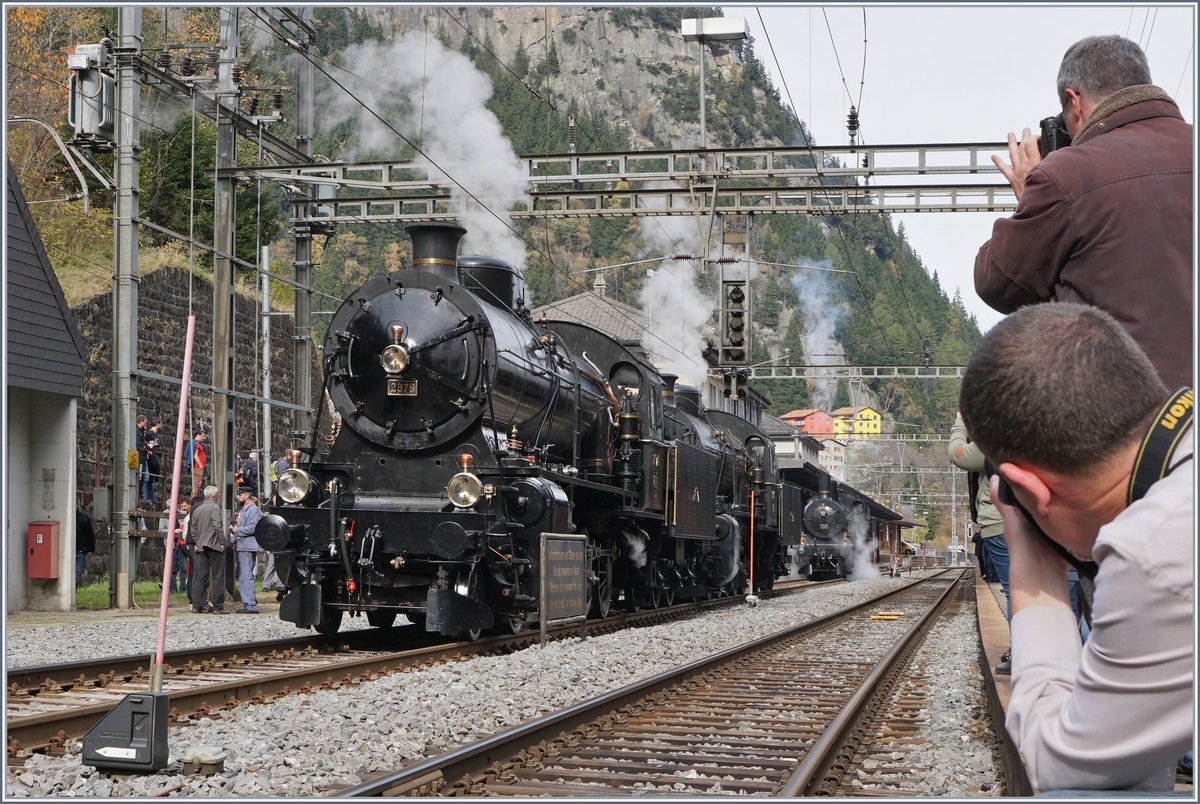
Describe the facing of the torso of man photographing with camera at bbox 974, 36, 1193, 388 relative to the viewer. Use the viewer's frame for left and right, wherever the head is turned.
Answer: facing away from the viewer and to the left of the viewer

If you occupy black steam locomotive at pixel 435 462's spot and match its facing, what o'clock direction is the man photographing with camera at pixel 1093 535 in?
The man photographing with camera is roughly at 10 o'clock from the black steam locomotive.

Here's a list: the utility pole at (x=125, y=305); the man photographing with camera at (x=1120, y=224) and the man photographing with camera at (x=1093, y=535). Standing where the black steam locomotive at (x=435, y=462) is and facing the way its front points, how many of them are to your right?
1

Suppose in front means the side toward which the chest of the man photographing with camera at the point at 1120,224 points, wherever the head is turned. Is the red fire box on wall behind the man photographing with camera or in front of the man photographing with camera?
in front

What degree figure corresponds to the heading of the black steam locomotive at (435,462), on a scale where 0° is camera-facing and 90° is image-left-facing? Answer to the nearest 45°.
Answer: approximately 45°

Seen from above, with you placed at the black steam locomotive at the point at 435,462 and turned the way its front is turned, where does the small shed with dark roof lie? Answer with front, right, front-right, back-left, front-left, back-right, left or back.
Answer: right

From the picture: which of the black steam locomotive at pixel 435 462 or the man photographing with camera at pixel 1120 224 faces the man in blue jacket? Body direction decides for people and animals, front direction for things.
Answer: the man photographing with camera

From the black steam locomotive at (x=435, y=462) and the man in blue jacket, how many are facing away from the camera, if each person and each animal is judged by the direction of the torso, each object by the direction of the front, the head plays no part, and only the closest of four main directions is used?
0

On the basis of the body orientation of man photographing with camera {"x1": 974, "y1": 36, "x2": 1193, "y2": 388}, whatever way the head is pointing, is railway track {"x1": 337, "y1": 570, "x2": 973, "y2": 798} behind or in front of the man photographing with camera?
in front

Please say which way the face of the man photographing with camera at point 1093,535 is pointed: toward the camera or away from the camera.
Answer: away from the camera

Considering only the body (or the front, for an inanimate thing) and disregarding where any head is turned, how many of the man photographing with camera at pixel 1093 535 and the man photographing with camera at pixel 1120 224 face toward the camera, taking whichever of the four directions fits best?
0
